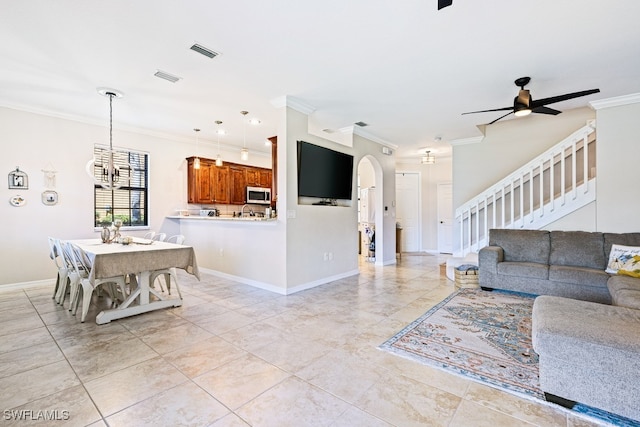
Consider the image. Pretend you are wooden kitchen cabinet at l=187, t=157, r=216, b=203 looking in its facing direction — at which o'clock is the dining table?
The dining table is roughly at 2 o'clock from the wooden kitchen cabinet.

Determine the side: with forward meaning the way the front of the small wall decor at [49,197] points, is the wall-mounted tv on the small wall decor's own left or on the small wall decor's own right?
on the small wall decor's own left

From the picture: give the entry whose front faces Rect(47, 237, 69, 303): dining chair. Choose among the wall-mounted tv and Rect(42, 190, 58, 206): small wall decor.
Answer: the small wall decor

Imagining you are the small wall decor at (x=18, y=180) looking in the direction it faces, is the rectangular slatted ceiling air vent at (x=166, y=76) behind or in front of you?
in front

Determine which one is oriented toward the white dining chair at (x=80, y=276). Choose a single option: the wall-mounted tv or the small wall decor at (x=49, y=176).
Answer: the small wall decor

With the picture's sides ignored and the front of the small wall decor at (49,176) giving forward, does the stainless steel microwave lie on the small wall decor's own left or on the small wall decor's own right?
on the small wall decor's own left

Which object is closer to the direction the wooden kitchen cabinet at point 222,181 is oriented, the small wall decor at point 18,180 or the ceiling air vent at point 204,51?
the ceiling air vent

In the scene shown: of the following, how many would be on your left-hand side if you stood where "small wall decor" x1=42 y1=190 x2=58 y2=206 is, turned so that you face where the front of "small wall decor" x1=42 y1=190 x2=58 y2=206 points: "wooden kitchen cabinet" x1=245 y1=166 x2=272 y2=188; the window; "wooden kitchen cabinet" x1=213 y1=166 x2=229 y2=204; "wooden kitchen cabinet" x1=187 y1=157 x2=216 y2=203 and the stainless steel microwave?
5

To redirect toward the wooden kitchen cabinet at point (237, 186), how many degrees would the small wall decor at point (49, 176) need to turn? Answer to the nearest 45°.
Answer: approximately 90° to its left

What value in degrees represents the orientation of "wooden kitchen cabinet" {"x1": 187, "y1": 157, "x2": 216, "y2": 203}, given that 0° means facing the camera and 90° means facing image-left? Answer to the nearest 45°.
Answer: approximately 315°
